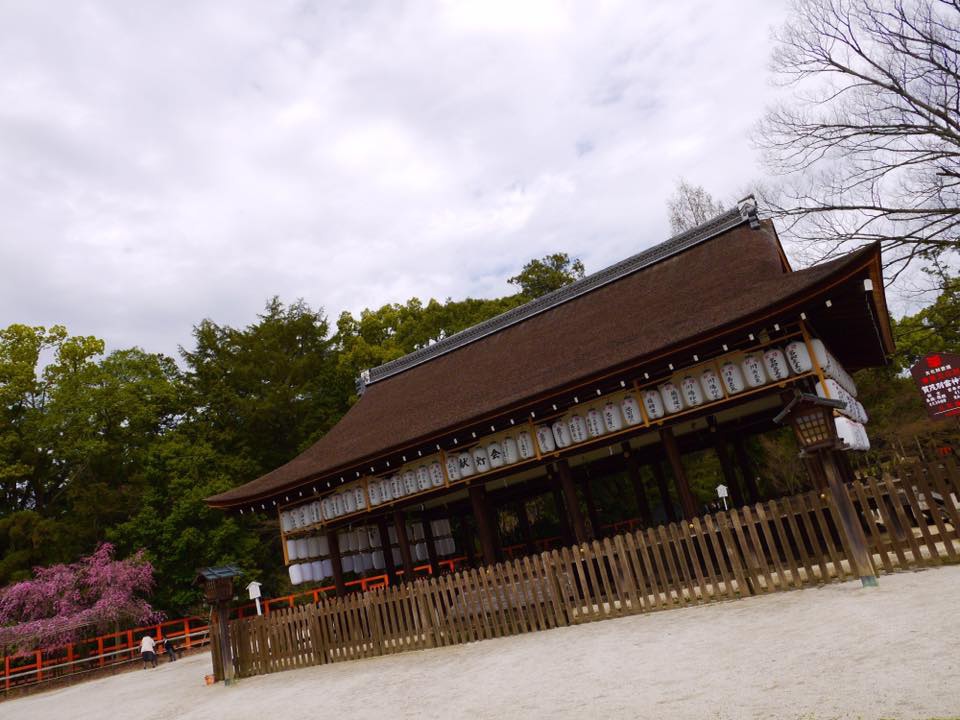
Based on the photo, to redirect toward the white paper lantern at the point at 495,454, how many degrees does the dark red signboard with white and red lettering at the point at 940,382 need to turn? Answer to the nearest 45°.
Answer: approximately 45° to its right

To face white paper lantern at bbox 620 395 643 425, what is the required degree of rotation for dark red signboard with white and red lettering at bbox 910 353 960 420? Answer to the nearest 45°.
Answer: approximately 45° to its right

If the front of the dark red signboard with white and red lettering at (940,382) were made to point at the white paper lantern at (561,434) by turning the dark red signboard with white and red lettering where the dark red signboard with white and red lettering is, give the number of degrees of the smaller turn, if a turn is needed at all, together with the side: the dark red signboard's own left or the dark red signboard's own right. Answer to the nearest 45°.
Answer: approximately 45° to the dark red signboard's own right

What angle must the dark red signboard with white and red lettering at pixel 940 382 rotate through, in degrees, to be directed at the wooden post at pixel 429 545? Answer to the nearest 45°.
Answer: approximately 90° to its right

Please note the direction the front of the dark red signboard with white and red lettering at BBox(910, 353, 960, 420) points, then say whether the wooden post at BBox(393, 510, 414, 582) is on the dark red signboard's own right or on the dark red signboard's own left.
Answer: on the dark red signboard's own right

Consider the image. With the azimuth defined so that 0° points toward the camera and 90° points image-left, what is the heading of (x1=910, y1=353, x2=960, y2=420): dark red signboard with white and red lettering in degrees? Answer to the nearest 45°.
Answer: approximately 0°

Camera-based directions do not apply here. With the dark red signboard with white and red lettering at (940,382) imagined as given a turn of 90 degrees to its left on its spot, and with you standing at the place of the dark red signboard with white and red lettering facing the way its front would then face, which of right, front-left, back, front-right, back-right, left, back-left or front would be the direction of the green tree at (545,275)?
back-left

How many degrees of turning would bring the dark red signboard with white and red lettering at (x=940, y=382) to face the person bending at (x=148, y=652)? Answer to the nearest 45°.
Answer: approximately 90° to its right

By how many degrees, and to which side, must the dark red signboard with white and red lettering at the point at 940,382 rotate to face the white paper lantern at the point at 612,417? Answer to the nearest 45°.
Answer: approximately 45° to its right

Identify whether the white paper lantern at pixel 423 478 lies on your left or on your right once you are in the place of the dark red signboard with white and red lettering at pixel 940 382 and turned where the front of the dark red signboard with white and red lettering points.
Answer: on your right

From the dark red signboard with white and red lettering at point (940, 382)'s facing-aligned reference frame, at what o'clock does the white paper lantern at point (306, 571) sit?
The white paper lantern is roughly at 2 o'clock from the dark red signboard with white and red lettering.
